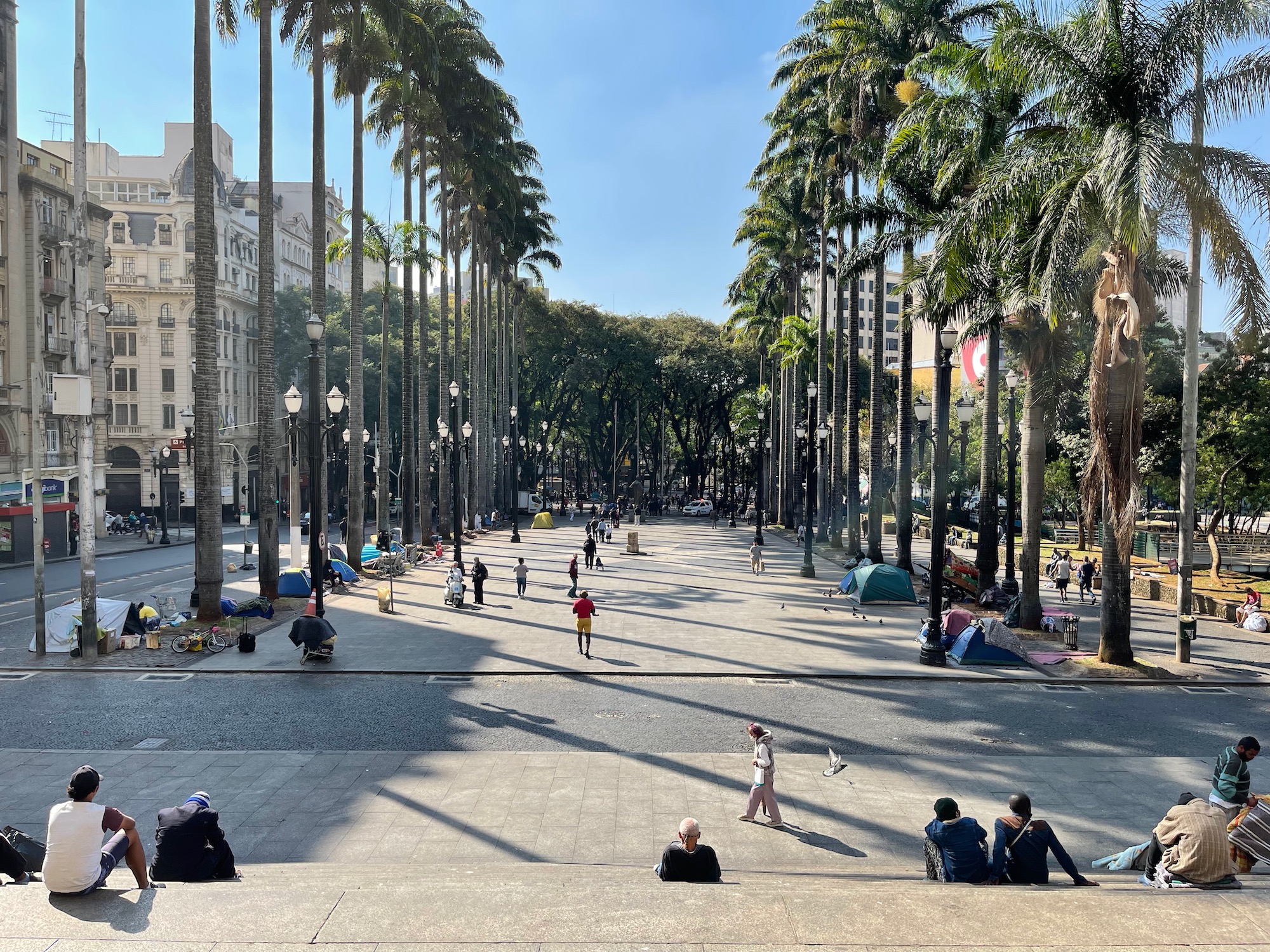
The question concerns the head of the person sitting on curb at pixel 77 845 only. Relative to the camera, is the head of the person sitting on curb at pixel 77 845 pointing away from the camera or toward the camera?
away from the camera

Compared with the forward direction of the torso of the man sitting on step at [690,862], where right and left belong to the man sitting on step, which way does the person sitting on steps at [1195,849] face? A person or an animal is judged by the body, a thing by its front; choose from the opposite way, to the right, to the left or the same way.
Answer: the same way

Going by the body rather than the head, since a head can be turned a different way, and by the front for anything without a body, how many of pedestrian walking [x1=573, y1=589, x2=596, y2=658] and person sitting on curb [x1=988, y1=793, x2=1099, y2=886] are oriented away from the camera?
2

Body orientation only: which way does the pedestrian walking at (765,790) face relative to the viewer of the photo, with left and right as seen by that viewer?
facing to the left of the viewer

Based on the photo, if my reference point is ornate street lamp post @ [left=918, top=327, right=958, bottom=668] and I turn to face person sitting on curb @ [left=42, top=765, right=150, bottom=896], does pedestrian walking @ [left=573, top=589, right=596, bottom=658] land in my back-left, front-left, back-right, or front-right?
front-right

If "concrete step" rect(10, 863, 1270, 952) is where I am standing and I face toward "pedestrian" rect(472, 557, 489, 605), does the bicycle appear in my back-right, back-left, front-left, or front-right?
front-left

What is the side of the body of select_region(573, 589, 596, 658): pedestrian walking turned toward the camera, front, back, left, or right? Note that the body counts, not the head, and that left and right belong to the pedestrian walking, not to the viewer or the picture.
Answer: back

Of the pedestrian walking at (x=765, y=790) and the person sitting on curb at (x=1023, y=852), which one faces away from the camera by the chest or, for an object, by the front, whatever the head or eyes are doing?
the person sitting on curb

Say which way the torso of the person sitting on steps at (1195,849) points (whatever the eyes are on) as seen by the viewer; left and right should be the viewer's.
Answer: facing away from the viewer and to the left of the viewer

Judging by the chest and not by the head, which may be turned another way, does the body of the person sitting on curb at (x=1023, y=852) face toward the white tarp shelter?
no

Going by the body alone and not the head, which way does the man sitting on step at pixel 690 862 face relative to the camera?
away from the camera

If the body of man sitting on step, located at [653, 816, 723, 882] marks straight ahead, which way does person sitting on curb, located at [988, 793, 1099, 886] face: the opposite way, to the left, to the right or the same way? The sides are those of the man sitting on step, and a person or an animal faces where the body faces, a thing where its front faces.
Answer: the same way
